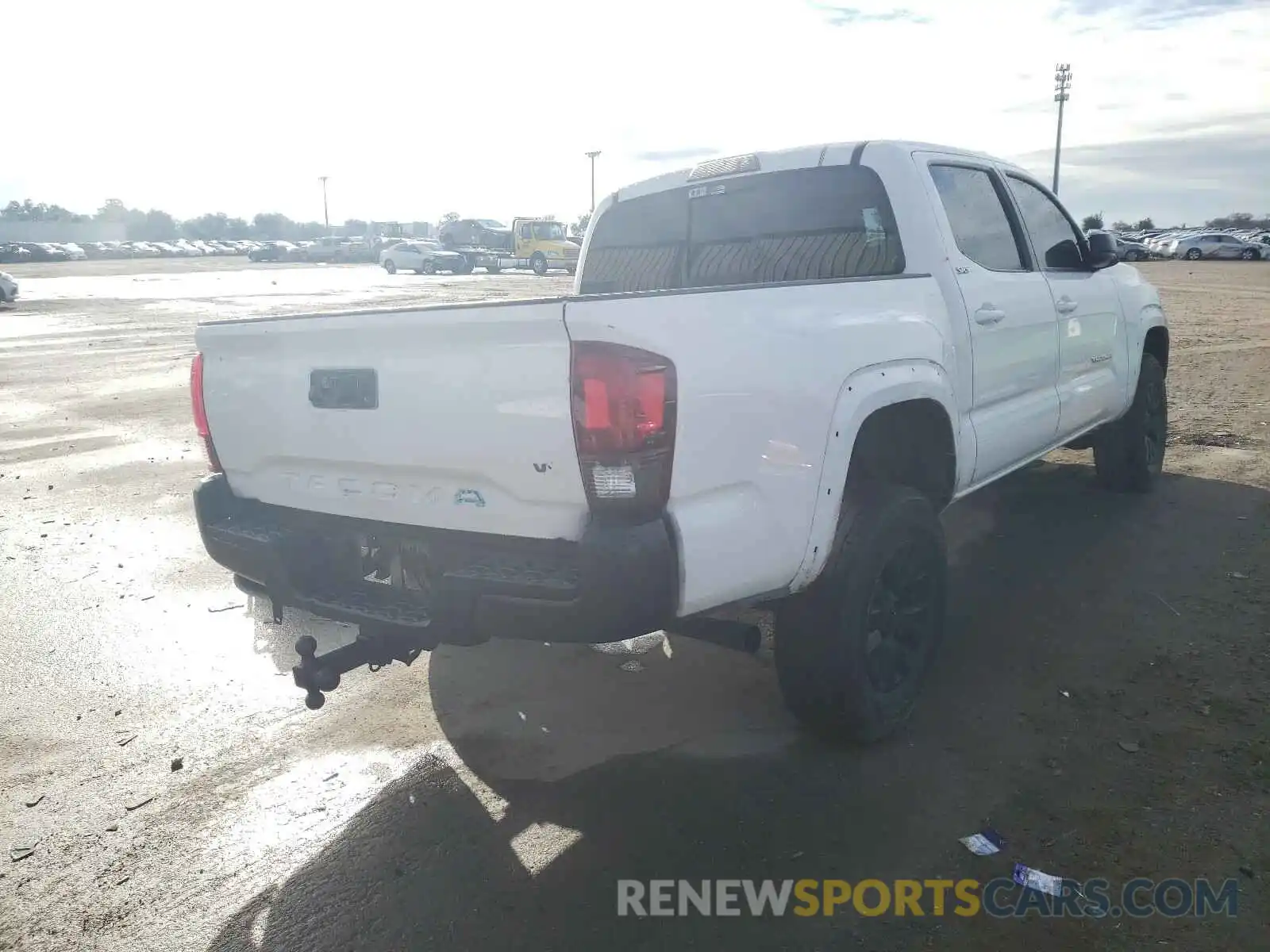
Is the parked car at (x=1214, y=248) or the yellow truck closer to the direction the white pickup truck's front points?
the parked car

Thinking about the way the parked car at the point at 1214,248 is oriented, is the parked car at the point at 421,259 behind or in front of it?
behind

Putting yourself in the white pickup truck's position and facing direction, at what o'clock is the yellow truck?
The yellow truck is roughly at 10 o'clock from the white pickup truck.

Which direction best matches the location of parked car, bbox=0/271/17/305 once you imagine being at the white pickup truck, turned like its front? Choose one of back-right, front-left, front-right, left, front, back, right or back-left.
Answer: left

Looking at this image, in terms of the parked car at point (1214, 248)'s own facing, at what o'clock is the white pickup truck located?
The white pickup truck is roughly at 3 o'clock from the parked car.

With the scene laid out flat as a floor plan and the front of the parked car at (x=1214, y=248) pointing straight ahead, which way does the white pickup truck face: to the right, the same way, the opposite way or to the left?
to the left

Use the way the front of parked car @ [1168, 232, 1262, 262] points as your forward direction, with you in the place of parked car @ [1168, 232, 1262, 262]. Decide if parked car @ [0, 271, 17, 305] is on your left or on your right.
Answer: on your right

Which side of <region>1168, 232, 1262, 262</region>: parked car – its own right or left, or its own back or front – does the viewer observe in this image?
right

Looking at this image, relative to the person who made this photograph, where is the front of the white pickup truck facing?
facing away from the viewer and to the right of the viewer

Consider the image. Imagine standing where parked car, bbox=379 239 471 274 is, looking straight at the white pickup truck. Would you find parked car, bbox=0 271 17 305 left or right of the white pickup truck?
right

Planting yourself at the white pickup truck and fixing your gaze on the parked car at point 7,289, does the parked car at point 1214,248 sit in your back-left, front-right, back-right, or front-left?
front-right
